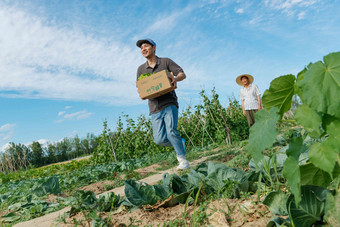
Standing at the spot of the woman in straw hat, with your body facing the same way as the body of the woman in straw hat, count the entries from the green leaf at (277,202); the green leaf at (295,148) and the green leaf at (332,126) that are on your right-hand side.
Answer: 0

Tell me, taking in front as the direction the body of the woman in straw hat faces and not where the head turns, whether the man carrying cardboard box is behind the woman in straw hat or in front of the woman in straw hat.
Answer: in front

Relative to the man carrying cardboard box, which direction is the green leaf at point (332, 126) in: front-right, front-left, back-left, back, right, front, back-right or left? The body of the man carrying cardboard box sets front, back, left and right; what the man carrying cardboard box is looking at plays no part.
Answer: front-left

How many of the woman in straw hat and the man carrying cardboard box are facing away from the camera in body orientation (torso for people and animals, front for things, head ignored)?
0

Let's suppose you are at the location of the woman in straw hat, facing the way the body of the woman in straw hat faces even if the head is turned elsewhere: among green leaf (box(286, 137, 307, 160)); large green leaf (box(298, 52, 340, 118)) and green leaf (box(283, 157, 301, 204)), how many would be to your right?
0

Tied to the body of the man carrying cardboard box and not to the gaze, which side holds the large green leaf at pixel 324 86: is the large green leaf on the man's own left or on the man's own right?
on the man's own left

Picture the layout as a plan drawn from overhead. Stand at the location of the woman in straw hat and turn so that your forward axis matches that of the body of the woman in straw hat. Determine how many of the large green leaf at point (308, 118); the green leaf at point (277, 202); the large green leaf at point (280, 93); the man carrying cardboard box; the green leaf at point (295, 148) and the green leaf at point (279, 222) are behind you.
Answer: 0

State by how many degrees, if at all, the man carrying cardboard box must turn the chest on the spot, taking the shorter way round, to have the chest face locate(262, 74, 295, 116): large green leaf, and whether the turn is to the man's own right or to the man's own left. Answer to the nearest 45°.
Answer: approximately 45° to the man's own left

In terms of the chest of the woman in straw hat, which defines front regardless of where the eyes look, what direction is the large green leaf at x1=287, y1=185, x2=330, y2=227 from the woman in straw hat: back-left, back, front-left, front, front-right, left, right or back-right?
front-left

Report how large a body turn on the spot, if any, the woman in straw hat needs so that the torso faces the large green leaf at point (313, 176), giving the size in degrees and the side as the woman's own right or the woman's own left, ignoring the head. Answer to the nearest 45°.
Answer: approximately 45° to the woman's own left

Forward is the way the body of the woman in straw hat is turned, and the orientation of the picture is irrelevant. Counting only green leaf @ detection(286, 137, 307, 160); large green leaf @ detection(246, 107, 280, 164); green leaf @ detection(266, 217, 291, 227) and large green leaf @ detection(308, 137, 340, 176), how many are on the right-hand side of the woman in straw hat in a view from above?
0
